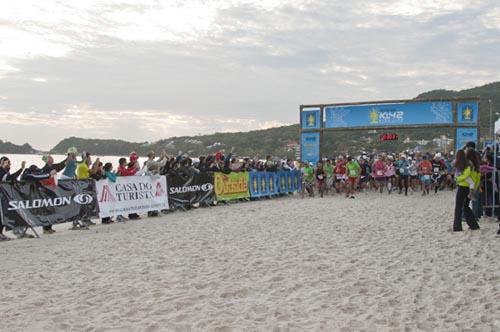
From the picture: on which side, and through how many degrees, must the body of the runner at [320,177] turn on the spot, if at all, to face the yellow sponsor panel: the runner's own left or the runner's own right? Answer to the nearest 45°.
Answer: approximately 45° to the runner's own right

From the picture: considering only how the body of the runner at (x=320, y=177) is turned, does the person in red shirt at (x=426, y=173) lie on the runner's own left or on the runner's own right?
on the runner's own left

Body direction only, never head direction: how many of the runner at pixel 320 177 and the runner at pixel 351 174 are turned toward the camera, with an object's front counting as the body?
2

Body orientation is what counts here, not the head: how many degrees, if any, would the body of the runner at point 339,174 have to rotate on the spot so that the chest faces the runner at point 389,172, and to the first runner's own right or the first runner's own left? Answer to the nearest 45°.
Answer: approximately 90° to the first runner's own left

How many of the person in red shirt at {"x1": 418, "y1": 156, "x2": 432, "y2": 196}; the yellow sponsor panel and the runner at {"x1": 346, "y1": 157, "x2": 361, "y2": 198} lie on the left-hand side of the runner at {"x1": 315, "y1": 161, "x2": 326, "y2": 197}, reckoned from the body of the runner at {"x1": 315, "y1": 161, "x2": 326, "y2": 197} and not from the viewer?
2

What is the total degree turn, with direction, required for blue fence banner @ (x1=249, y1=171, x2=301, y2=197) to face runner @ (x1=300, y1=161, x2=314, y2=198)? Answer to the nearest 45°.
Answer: approximately 45° to its left

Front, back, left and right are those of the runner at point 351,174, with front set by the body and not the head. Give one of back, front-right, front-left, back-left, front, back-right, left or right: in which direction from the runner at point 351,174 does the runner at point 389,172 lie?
back-left

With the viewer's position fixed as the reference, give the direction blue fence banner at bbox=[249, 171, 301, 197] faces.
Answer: facing the viewer and to the right of the viewer

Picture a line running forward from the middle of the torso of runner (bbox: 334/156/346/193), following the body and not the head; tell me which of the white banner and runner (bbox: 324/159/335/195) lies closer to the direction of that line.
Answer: the white banner

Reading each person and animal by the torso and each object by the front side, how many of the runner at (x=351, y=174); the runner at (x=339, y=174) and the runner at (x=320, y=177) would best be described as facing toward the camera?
3

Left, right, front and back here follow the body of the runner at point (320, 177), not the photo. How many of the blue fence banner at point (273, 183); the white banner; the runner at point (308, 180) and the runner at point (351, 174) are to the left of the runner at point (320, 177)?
1
